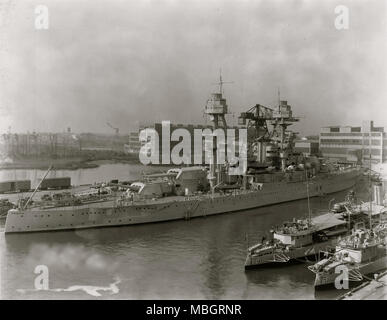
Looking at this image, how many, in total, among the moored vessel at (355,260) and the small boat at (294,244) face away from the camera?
0

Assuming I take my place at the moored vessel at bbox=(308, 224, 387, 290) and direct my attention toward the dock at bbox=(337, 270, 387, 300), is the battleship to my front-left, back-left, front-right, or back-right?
back-right

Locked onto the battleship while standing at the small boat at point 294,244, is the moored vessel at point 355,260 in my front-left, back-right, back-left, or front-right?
back-right

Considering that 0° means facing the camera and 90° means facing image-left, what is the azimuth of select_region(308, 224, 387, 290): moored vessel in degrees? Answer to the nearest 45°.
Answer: approximately 45°

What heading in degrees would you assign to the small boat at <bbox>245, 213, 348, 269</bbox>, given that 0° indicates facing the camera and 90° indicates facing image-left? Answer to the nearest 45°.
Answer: approximately 45°
